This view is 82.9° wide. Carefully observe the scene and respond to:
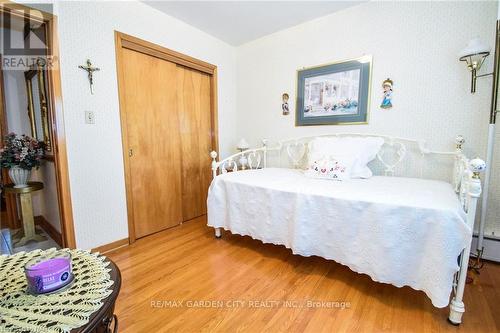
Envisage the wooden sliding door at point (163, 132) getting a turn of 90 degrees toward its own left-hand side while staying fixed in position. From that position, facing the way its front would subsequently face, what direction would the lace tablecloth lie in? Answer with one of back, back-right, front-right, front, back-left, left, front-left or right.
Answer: back-right

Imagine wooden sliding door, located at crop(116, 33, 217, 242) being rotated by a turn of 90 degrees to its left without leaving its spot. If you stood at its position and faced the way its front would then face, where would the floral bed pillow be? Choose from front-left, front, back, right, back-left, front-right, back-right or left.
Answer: right

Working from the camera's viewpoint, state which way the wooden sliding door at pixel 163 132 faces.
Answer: facing the viewer and to the right of the viewer

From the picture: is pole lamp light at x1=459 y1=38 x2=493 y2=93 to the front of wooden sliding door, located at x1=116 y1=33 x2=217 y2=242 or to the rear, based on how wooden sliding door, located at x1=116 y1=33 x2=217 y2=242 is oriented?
to the front

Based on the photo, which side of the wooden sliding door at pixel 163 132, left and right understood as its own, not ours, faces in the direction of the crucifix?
right

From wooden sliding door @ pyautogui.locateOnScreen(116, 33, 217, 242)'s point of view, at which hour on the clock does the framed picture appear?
The framed picture is roughly at 11 o'clock from the wooden sliding door.

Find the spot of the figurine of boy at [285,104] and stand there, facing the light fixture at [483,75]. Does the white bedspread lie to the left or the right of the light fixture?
right

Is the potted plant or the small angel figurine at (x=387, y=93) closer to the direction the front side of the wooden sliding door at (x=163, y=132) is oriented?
the small angel figurine

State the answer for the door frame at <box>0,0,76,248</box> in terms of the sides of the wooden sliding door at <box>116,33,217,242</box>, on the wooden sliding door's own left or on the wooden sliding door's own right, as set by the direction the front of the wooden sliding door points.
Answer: on the wooden sliding door's own right
